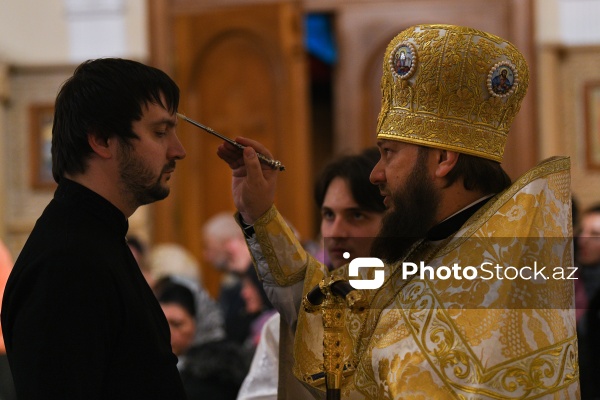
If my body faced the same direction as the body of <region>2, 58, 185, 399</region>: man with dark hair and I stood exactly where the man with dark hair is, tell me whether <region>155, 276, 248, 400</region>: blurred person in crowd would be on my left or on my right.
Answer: on my left

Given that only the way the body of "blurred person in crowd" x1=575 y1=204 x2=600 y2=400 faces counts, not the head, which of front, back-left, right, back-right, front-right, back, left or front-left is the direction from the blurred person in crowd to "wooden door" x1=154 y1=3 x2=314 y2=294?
right

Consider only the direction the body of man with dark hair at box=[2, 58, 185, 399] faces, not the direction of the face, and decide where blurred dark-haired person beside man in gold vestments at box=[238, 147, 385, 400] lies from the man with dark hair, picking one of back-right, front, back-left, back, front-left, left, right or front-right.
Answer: front-left

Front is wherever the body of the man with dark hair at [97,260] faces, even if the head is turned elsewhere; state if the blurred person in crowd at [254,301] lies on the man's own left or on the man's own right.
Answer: on the man's own left

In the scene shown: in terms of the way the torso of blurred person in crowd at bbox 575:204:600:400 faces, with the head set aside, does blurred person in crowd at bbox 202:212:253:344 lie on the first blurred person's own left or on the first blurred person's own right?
on the first blurred person's own right

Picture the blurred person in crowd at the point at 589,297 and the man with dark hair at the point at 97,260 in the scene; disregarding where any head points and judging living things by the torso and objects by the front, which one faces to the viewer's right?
the man with dark hair

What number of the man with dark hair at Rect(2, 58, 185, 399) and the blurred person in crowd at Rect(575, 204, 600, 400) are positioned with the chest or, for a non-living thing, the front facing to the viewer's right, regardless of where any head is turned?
1

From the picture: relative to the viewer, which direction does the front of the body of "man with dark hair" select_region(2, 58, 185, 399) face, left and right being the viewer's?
facing to the right of the viewer

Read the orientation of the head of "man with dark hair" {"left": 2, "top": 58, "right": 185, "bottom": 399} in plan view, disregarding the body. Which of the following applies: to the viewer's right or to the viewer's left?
to the viewer's right

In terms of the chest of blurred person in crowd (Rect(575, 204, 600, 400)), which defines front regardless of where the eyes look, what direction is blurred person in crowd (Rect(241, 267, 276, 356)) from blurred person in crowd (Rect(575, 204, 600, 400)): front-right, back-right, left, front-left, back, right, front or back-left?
front-right

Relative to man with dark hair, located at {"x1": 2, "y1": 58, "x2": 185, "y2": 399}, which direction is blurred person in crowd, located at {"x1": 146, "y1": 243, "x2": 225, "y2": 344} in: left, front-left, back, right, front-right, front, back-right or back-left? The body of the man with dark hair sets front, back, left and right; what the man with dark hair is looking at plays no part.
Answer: left
